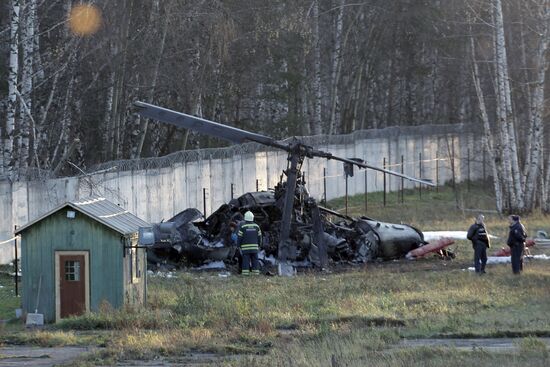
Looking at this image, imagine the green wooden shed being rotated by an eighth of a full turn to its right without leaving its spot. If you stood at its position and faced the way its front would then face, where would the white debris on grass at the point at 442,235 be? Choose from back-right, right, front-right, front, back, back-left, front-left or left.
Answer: back

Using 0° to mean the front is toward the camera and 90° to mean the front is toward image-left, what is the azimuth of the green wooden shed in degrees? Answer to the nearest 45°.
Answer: approximately 0°

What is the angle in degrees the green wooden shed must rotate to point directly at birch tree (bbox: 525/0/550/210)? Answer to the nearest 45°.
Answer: approximately 135° to its left

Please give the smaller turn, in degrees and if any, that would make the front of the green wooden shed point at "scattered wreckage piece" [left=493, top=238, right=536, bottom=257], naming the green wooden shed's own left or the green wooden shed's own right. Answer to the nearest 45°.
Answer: approximately 135° to the green wooden shed's own left

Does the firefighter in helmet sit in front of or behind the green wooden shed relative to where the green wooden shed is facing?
behind

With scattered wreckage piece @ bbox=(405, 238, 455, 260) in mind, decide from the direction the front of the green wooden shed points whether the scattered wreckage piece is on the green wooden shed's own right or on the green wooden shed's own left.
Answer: on the green wooden shed's own left

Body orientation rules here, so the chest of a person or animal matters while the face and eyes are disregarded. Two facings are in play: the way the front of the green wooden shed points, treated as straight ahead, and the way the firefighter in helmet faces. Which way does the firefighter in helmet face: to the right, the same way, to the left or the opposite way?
the opposite way

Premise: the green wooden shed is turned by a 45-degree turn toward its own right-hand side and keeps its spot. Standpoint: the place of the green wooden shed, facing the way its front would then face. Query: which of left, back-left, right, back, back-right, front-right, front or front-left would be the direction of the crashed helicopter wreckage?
back

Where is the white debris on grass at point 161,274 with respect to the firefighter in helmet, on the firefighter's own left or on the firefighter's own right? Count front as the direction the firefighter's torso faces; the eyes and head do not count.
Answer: on the firefighter's own left

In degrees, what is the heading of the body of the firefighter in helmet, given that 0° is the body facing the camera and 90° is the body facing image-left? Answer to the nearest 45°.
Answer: approximately 180°

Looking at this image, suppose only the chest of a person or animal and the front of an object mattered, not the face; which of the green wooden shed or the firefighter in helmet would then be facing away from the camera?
the firefighter in helmet

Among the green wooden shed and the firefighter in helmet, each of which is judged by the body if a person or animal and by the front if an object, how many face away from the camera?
1
